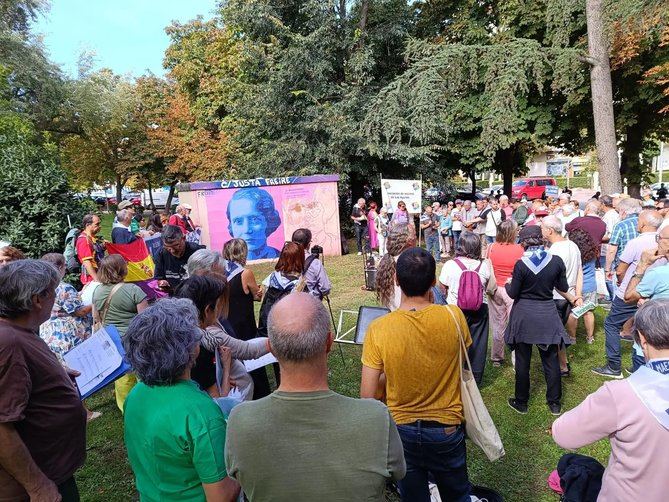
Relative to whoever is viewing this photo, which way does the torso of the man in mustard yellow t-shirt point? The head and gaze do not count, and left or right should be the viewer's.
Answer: facing away from the viewer

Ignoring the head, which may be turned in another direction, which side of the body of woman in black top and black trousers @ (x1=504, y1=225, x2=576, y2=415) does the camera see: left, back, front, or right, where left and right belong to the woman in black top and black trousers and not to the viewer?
back

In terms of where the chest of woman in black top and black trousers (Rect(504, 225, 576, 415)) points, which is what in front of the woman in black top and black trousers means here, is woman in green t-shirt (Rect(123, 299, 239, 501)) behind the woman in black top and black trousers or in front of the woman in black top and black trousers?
behind

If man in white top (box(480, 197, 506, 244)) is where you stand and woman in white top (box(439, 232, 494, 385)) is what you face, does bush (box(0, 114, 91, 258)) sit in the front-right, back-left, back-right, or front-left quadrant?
front-right

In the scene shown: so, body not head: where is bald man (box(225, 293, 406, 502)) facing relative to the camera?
away from the camera

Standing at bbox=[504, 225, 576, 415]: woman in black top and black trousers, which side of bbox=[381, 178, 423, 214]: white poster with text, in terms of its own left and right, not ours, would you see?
front

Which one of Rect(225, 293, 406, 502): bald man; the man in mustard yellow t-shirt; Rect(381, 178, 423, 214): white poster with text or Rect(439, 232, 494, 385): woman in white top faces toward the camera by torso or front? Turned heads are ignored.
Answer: the white poster with text

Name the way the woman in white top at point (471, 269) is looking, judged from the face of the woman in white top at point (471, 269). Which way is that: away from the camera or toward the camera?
away from the camera

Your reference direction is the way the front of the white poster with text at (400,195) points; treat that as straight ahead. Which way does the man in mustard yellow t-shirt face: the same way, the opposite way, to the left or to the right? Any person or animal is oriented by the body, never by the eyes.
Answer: the opposite way

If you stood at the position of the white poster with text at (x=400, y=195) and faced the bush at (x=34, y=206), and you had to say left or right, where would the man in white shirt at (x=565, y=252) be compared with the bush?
left

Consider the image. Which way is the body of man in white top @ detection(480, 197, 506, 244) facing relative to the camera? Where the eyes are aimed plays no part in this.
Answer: toward the camera

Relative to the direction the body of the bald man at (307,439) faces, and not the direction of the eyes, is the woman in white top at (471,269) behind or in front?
in front

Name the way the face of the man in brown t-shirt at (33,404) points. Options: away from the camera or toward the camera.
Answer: away from the camera

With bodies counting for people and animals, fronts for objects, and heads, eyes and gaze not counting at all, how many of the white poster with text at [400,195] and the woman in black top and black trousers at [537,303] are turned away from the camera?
1

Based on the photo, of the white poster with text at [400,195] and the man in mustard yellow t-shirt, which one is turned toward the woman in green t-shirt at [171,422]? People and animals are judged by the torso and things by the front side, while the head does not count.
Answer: the white poster with text

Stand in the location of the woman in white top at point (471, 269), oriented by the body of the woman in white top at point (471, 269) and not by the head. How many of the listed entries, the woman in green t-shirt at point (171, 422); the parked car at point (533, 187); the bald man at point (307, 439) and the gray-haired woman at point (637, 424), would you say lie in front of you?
1

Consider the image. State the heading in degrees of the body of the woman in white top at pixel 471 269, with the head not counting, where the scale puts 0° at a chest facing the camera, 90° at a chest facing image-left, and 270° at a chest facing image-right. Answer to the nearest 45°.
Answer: approximately 180°

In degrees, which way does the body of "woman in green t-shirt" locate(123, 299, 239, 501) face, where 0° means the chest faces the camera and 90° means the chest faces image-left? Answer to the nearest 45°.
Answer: approximately 225°

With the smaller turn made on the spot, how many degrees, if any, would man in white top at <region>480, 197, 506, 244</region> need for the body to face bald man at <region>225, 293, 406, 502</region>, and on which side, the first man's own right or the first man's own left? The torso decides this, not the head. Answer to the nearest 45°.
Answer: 0° — they already face them
